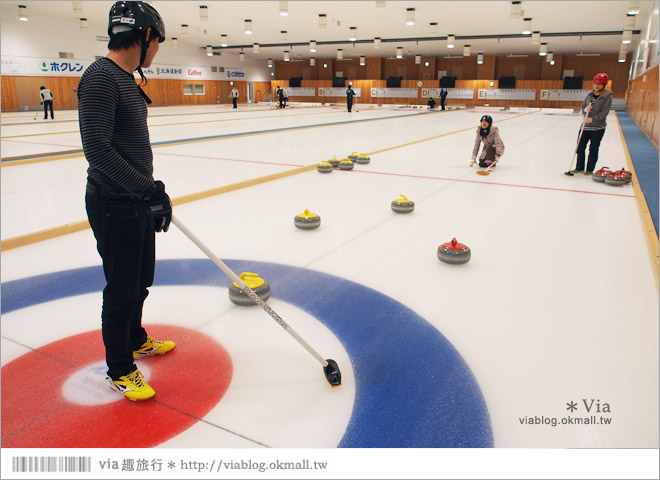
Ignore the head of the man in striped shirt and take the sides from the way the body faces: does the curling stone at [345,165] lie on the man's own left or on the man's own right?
on the man's own left

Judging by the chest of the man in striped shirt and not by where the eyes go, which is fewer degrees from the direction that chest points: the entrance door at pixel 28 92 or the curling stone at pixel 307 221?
the curling stone

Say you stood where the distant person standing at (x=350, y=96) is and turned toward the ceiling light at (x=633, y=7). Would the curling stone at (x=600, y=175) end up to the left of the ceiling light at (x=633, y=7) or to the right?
right

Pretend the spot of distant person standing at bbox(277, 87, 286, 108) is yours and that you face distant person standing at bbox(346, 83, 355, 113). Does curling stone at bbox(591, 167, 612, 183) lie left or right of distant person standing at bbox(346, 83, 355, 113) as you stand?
right

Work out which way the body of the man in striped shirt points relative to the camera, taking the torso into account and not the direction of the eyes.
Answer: to the viewer's right

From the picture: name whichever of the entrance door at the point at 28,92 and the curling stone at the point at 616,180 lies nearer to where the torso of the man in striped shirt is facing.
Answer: the curling stone

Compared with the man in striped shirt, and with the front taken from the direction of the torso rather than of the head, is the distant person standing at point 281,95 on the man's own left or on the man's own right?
on the man's own left

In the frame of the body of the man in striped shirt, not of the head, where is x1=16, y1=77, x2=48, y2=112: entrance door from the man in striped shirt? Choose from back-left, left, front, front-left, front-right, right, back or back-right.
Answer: left

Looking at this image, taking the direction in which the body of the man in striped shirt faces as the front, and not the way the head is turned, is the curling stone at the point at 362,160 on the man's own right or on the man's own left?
on the man's own left

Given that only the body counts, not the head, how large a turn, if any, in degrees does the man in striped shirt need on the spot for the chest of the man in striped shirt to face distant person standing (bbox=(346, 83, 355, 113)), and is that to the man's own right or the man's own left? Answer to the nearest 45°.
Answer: approximately 45° to the man's own left
